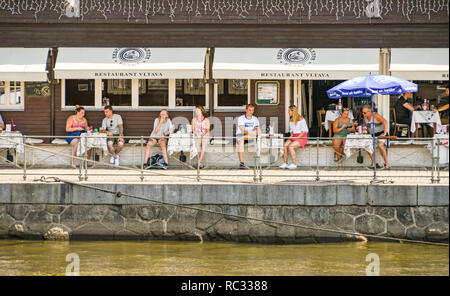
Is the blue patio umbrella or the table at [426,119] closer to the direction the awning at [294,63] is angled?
the blue patio umbrella

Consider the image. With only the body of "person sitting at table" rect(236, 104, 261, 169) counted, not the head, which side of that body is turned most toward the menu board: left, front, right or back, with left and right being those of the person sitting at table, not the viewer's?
back

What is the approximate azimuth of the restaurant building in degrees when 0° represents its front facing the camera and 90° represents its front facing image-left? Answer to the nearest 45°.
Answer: approximately 0°

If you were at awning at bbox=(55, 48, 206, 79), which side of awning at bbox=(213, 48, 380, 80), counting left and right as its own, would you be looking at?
right

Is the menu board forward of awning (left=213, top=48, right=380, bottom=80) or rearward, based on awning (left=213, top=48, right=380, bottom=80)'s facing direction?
rearward

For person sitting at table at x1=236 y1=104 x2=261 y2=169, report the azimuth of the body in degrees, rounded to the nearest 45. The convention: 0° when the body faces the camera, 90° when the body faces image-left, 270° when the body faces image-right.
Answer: approximately 0°
